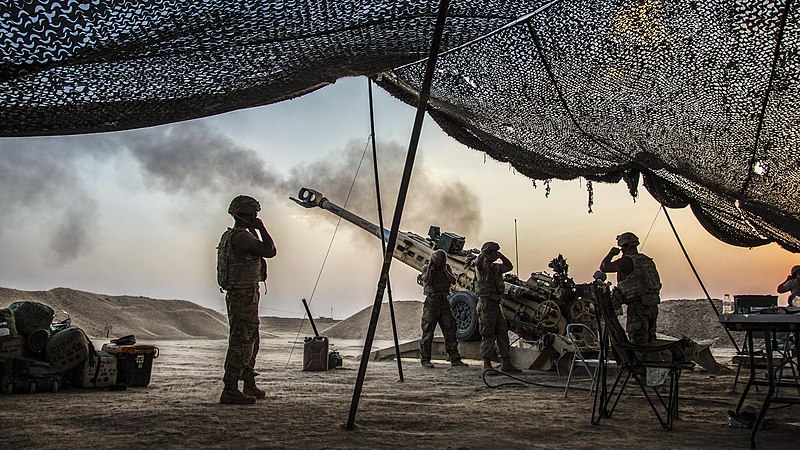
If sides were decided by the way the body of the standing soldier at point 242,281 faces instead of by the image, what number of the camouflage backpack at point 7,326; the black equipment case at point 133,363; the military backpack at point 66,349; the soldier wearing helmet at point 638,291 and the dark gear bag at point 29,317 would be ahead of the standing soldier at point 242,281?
1

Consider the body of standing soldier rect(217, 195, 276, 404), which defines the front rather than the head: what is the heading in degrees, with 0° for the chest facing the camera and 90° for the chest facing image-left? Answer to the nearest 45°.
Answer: approximately 270°

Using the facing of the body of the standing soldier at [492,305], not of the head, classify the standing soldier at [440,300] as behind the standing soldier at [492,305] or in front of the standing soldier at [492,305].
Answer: behind

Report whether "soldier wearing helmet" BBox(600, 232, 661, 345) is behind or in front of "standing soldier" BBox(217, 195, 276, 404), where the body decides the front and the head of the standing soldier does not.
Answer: in front

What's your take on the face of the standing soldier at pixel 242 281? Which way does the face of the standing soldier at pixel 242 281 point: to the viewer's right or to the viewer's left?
to the viewer's right

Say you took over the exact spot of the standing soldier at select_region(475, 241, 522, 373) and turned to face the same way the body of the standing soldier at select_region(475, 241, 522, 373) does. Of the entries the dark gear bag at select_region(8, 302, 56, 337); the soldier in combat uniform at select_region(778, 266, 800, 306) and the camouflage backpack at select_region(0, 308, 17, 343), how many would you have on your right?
2

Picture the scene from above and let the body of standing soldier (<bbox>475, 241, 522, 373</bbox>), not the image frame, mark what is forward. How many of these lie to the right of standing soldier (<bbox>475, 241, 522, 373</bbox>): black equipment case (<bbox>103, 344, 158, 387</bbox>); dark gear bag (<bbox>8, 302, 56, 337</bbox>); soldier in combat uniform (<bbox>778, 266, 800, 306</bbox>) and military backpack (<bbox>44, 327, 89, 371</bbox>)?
3

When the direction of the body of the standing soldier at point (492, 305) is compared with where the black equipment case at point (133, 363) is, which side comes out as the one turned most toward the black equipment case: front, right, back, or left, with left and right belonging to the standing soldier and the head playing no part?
right

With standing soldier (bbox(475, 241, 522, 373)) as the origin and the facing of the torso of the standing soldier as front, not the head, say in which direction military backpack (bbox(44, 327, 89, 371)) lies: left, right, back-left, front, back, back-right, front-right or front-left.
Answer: right

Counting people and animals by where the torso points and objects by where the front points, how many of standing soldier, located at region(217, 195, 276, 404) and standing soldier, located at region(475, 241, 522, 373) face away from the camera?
0

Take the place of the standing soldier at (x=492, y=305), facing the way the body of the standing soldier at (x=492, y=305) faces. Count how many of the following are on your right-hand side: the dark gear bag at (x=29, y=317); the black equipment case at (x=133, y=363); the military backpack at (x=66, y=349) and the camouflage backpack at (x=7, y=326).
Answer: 4

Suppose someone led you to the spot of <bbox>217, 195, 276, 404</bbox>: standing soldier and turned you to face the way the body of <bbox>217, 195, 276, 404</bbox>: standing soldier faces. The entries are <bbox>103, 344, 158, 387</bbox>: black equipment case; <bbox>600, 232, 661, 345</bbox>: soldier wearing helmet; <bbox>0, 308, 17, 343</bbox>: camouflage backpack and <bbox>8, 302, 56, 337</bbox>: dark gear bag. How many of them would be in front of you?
1

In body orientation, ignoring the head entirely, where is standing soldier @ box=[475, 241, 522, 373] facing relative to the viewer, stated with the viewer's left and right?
facing the viewer and to the right of the viewer

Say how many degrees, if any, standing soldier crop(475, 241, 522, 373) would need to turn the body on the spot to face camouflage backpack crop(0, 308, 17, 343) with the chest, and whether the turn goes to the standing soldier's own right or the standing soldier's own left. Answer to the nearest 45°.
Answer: approximately 90° to the standing soldier's own right
